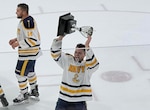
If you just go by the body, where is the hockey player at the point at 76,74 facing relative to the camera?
toward the camera

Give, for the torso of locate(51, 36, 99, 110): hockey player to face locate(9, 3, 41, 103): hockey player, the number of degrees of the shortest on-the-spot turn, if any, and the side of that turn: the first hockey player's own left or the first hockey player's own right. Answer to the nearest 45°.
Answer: approximately 135° to the first hockey player's own right

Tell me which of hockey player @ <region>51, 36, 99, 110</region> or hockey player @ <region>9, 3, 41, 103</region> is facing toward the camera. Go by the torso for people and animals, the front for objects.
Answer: hockey player @ <region>51, 36, 99, 110</region>
